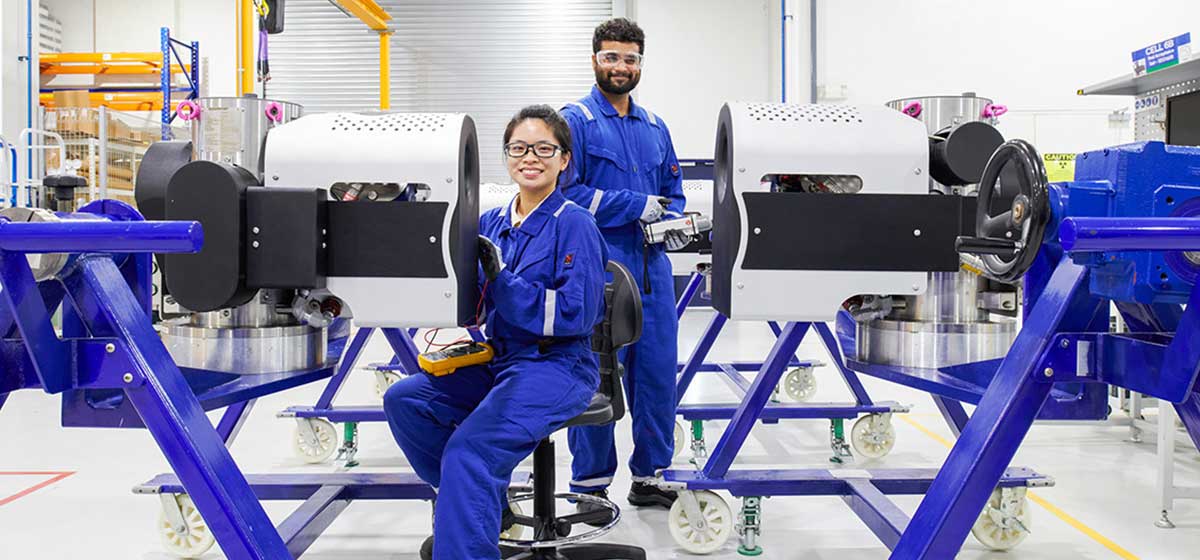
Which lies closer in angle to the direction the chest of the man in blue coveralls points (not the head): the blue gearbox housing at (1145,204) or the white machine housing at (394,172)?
the blue gearbox housing

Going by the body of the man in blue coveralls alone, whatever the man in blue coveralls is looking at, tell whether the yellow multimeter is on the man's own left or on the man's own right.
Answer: on the man's own right

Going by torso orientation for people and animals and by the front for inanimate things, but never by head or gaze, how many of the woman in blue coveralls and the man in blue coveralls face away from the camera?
0

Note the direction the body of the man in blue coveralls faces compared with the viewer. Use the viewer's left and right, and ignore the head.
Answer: facing the viewer and to the right of the viewer

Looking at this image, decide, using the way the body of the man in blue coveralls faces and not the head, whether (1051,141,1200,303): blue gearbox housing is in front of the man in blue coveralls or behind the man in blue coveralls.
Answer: in front

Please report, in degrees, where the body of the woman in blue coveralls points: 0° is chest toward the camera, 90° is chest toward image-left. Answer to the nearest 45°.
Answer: approximately 45°

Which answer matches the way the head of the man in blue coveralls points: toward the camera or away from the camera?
toward the camera

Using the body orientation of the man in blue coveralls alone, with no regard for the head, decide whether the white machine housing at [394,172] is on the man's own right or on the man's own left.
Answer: on the man's own right
